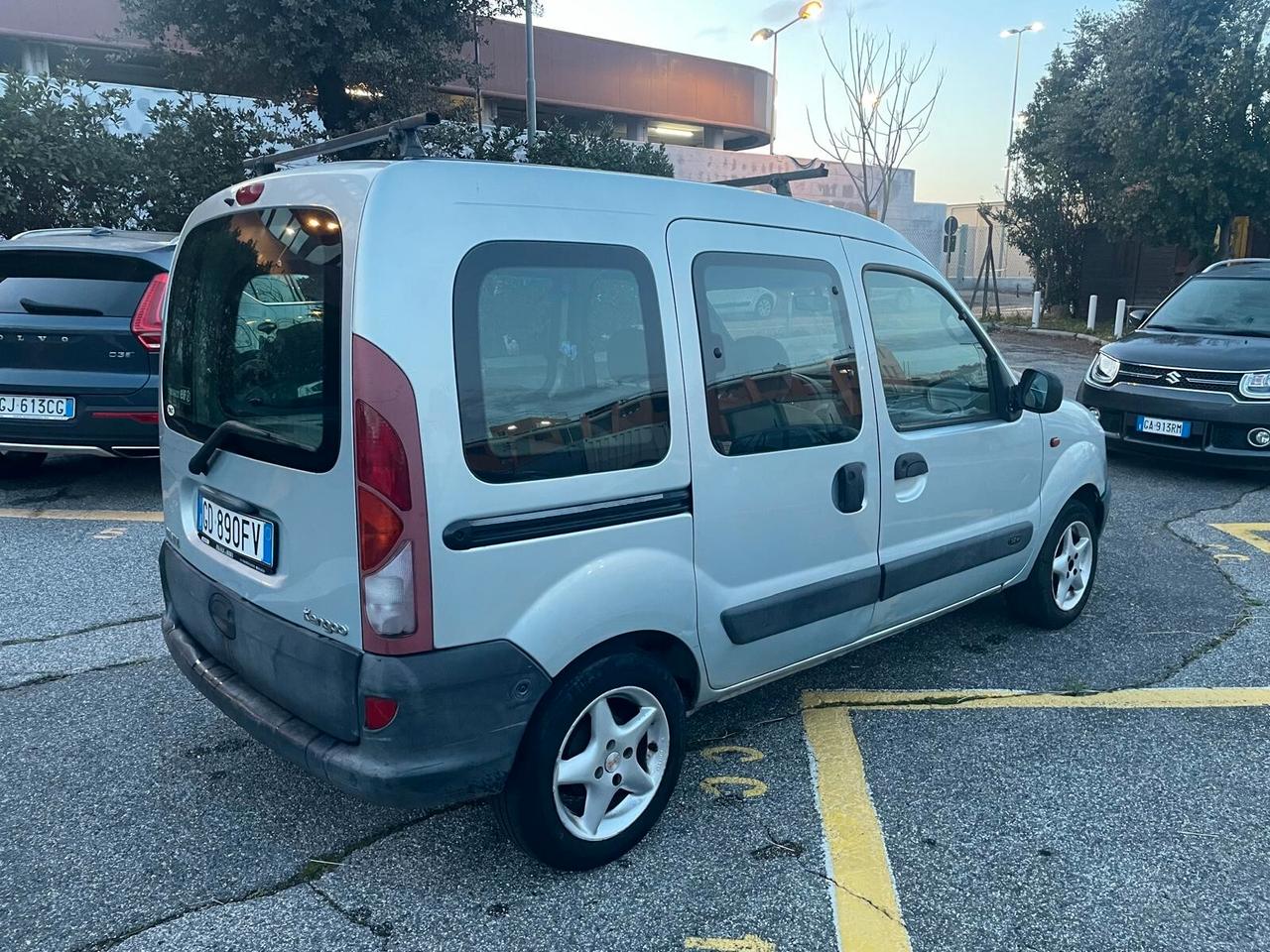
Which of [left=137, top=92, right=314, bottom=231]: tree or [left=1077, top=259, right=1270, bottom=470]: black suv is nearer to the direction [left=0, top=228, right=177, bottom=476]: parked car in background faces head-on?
the tree

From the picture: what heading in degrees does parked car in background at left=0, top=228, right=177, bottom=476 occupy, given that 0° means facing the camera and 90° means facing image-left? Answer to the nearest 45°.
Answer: approximately 180°

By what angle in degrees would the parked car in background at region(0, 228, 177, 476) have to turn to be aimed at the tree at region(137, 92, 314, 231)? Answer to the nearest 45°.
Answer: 0° — it already faces it

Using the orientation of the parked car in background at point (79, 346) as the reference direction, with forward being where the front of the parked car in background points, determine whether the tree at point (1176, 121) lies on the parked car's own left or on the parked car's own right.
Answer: on the parked car's own right

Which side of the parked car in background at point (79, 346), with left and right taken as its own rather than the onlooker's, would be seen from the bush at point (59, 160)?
front

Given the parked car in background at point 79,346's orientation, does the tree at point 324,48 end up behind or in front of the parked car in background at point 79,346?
in front

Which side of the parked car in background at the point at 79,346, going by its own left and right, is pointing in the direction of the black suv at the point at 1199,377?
right

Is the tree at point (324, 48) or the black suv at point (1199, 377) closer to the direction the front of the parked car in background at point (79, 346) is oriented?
the tree
